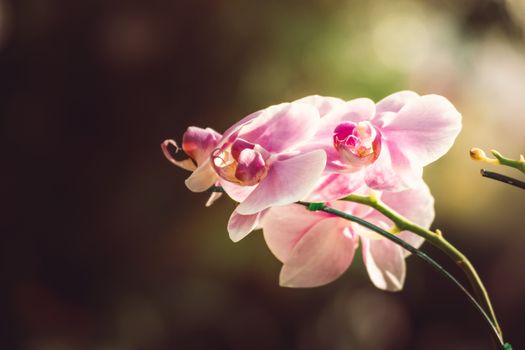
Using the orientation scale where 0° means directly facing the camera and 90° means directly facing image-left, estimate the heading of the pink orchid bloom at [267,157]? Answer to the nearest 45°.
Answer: approximately 45°
